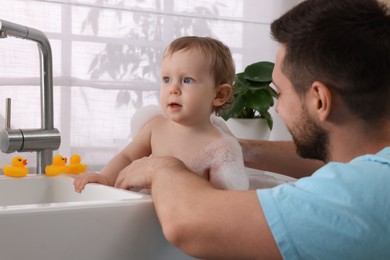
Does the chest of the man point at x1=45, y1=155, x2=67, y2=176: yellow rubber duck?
yes

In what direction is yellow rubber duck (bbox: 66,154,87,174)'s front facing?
to the viewer's left

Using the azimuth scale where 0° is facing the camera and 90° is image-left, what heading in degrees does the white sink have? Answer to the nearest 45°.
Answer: approximately 0°

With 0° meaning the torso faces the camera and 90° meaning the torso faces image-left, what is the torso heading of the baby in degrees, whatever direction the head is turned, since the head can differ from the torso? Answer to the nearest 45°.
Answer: approximately 45°

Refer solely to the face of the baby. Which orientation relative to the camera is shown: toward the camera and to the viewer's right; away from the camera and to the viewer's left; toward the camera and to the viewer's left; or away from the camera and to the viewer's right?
toward the camera and to the viewer's left

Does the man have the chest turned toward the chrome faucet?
yes

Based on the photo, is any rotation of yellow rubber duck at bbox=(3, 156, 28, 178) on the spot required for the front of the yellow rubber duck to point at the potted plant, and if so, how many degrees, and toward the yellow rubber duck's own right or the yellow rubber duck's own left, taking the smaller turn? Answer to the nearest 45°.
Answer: approximately 45° to the yellow rubber duck's own left

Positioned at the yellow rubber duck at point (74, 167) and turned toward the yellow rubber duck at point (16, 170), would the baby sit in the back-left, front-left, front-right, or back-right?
back-left

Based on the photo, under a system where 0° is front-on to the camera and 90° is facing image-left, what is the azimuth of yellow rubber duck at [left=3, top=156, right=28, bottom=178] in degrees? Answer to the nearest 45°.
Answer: approximately 270°

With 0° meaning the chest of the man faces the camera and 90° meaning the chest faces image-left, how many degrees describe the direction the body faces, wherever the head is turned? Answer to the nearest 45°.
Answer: approximately 135°
